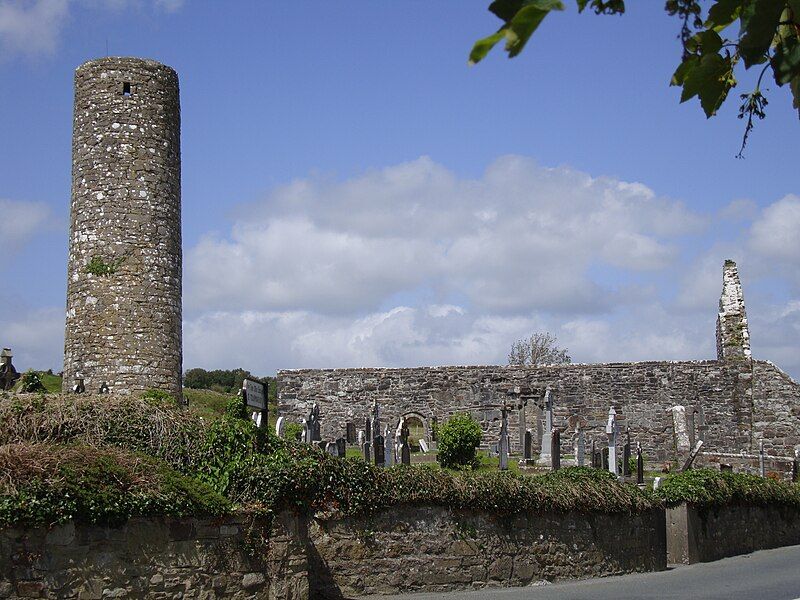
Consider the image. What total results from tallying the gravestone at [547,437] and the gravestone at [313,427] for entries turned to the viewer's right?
0

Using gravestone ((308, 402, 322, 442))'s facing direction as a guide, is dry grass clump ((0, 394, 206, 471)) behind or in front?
in front

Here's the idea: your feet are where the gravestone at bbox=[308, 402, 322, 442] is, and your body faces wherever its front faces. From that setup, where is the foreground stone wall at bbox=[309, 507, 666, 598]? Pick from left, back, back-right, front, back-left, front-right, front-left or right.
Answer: front-left

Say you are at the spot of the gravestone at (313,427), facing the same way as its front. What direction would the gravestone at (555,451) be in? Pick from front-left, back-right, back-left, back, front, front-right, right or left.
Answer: left
